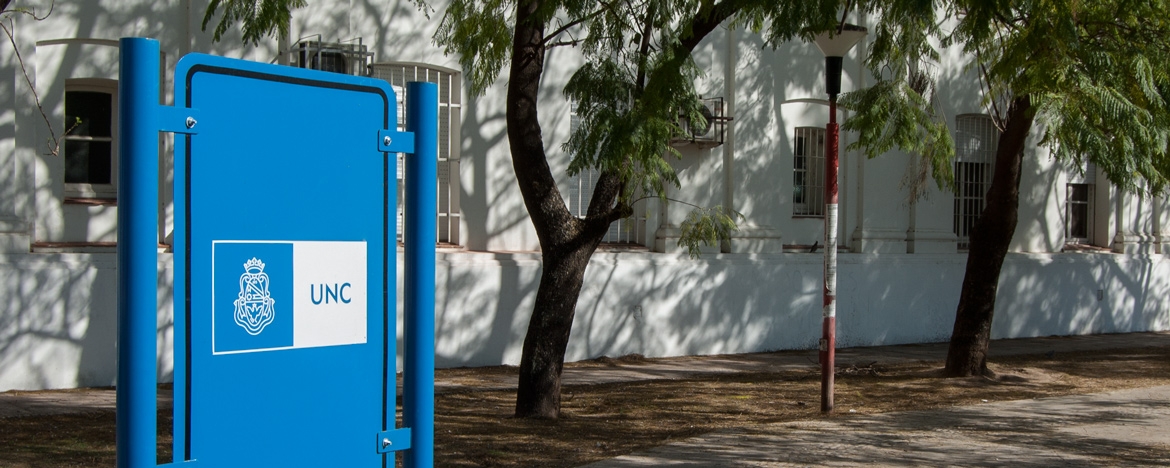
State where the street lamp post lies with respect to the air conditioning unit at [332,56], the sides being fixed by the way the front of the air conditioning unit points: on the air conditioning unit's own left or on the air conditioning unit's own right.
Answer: on the air conditioning unit's own left

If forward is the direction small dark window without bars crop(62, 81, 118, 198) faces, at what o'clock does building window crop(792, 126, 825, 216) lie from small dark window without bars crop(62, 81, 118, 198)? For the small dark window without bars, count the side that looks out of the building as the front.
The building window is roughly at 9 o'clock from the small dark window without bars.

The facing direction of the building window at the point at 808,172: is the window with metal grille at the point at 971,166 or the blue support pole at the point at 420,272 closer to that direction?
the blue support pole

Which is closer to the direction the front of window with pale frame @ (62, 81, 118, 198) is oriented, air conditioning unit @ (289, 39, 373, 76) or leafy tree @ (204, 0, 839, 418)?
the leafy tree

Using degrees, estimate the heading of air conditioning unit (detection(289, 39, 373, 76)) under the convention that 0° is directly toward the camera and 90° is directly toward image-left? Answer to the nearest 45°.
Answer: approximately 0°

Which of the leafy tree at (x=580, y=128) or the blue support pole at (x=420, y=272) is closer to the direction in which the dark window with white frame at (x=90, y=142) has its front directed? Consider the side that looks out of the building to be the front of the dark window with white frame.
the blue support pole

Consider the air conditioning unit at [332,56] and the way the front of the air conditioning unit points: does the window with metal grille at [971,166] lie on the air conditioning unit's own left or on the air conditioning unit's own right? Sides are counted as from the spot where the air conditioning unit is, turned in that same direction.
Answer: on the air conditioning unit's own left

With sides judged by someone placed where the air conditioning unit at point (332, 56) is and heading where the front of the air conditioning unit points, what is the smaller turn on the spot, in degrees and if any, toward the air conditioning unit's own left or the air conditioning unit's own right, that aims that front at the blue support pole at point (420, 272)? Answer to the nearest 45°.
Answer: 0° — it already faces it
